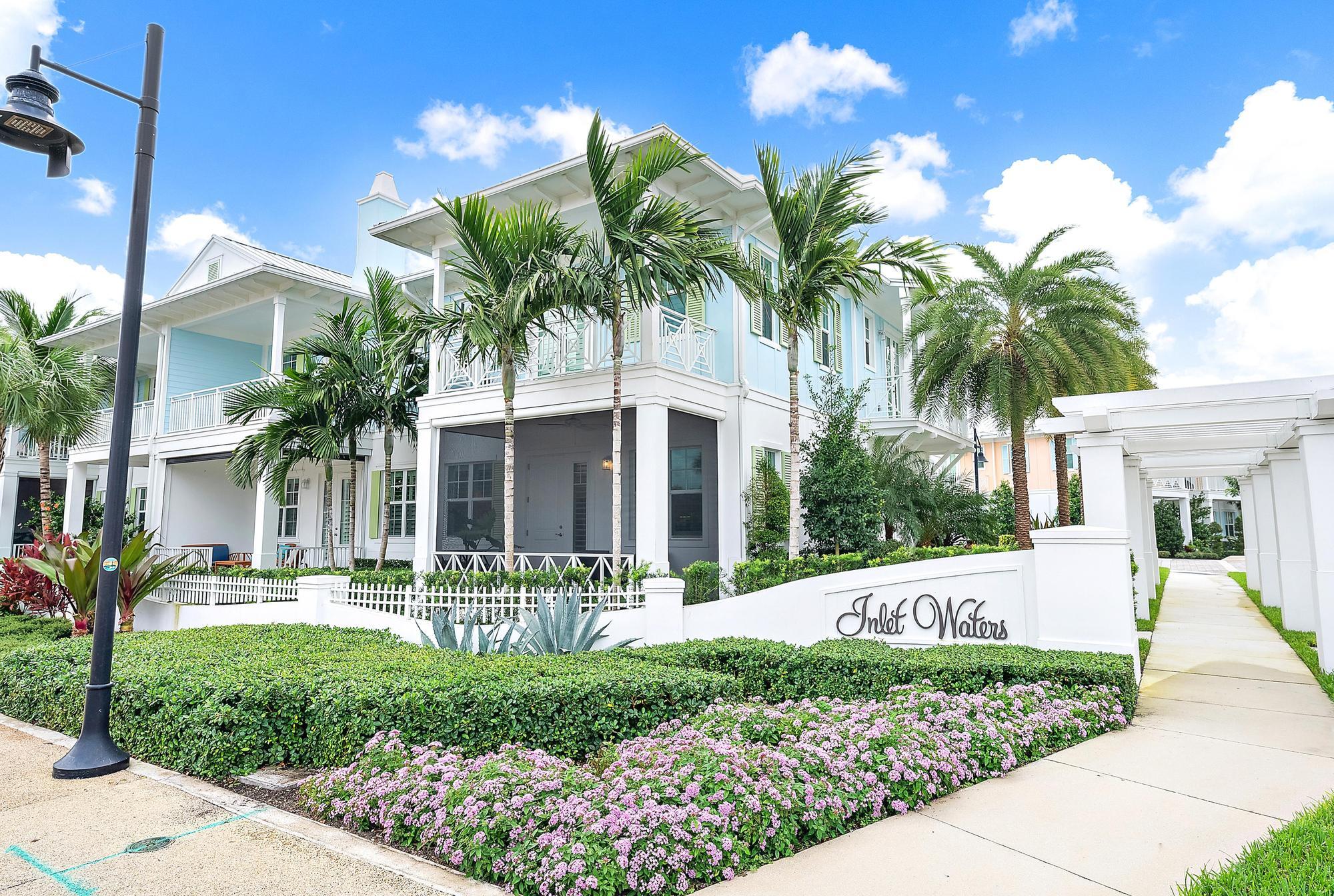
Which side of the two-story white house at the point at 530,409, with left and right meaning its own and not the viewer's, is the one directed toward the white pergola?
left

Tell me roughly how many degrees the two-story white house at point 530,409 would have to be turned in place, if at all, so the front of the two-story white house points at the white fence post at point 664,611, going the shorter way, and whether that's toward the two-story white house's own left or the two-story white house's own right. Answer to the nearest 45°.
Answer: approximately 45° to the two-story white house's own left

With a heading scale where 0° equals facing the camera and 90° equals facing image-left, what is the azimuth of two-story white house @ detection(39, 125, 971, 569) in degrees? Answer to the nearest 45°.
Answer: approximately 45°

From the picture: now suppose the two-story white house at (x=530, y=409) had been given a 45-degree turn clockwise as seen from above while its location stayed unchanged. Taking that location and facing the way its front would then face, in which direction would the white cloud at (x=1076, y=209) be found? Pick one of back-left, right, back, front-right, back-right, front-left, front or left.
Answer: back

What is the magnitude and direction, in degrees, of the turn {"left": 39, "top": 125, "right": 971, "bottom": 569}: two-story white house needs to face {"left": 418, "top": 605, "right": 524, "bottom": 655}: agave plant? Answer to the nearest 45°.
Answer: approximately 45° to its left

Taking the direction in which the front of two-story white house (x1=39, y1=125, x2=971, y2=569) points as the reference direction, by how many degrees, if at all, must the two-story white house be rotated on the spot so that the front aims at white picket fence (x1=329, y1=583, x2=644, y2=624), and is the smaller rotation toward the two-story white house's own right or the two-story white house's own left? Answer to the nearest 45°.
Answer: approximately 45° to the two-story white house's own left
